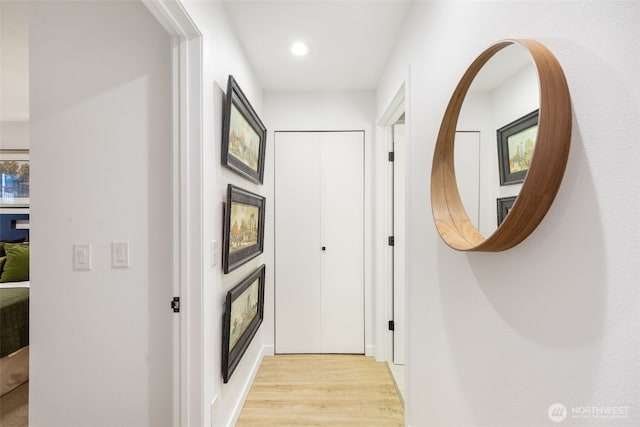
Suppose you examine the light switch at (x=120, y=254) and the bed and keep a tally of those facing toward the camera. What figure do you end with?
2

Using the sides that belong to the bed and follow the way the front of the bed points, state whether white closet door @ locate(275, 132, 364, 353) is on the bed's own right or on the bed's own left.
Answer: on the bed's own left

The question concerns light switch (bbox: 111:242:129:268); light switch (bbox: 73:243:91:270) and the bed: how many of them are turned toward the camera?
3

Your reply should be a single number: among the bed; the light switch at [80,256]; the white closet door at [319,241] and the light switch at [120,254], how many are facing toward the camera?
4

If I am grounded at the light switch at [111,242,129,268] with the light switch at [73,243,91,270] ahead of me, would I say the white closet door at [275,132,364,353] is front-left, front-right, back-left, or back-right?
back-right

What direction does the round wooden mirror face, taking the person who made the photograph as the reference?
facing the viewer and to the left of the viewer

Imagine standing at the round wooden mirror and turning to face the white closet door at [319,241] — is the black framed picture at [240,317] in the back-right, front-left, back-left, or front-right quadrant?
front-left

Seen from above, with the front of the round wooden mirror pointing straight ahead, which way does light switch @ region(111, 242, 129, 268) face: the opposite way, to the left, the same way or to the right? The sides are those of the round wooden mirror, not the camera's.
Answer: to the left

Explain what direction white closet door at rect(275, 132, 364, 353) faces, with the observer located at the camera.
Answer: facing the viewer

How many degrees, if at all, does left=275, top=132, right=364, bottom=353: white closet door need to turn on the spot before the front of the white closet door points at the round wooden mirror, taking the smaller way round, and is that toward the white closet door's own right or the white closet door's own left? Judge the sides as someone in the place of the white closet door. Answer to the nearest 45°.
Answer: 0° — it already faces it
